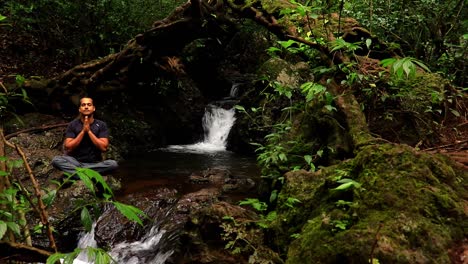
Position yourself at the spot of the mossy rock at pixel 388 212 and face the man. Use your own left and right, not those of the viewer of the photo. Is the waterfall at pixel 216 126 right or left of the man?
right

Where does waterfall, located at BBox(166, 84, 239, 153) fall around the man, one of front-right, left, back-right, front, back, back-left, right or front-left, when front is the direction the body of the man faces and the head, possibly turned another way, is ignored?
back-left

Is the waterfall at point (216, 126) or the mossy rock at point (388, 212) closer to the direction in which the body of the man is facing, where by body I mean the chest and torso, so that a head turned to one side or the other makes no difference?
the mossy rock

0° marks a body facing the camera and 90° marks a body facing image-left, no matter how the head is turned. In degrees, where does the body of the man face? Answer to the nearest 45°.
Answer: approximately 0°
